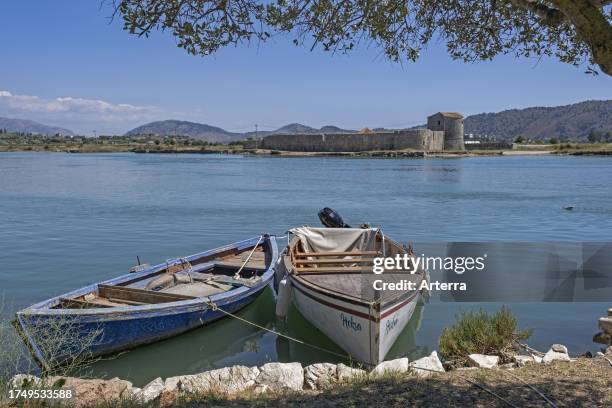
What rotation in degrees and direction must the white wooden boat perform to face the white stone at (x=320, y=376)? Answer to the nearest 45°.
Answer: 0° — it already faces it

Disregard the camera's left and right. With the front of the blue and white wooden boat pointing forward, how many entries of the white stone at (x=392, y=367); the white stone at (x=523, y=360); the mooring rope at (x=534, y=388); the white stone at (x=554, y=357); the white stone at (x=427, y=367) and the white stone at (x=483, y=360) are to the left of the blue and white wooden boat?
6

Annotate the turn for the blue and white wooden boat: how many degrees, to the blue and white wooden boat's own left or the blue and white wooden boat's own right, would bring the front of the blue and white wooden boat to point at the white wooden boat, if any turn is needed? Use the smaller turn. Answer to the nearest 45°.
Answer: approximately 135° to the blue and white wooden boat's own left

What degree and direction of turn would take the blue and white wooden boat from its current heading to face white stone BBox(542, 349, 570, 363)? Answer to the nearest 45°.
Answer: approximately 90° to its left

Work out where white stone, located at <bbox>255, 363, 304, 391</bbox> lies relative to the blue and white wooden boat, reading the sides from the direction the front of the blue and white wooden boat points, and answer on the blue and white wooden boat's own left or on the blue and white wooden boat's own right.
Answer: on the blue and white wooden boat's own left

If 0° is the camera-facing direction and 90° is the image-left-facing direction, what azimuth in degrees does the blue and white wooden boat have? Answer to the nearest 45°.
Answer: approximately 45°

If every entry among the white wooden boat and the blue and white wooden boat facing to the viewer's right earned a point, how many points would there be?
0

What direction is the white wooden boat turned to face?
toward the camera

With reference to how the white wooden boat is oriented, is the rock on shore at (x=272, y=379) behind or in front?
in front

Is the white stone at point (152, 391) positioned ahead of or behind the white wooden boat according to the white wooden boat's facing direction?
ahead

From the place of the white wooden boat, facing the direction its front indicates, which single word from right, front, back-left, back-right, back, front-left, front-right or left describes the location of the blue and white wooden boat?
right

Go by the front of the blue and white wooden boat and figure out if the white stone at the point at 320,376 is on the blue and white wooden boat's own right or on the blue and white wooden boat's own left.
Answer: on the blue and white wooden boat's own left

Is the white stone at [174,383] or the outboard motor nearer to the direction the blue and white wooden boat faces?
the white stone
